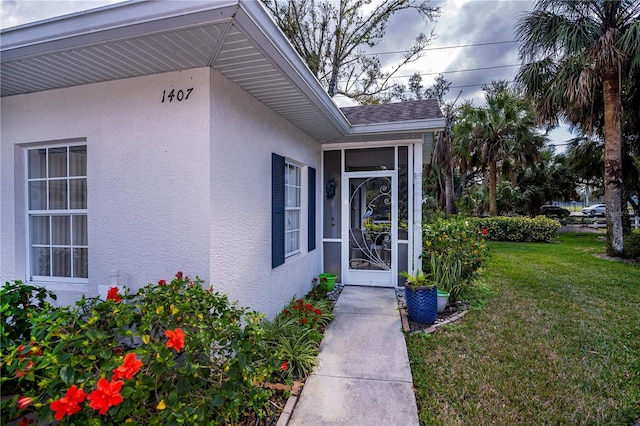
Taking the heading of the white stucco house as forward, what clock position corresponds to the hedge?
The hedge is roughly at 8 o'clock from the white stucco house.

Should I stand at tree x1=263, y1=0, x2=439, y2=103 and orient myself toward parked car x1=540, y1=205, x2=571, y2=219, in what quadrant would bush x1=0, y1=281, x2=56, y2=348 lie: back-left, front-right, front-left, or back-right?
back-right

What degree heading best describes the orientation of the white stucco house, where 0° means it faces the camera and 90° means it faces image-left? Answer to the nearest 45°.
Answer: approximately 0°

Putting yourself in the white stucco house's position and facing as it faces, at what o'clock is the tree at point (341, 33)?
The tree is roughly at 7 o'clock from the white stucco house.

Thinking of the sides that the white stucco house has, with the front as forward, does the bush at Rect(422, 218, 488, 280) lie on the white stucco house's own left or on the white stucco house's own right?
on the white stucco house's own left

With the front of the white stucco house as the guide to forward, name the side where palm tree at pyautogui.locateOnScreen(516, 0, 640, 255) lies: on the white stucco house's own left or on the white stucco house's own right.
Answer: on the white stucco house's own left

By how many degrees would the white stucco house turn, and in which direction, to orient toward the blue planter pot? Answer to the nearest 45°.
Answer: approximately 90° to its left

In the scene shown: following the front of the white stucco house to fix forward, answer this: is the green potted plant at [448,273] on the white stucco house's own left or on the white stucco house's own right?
on the white stucco house's own left

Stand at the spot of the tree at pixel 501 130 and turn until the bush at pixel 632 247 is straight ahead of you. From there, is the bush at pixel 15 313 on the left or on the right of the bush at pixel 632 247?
right

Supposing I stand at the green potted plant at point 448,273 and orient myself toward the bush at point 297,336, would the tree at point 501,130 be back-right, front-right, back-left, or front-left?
back-right
